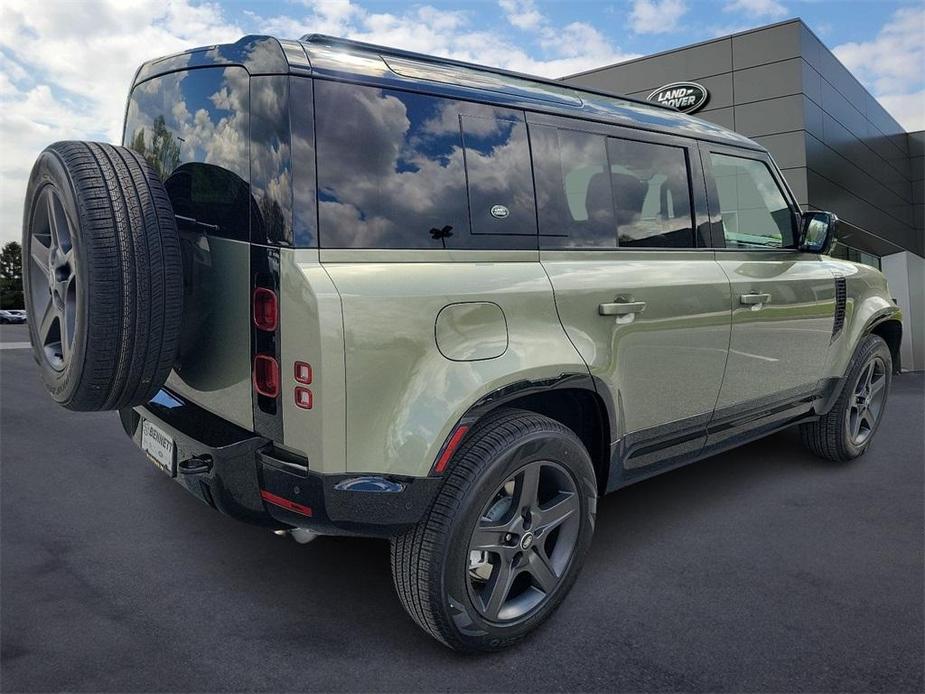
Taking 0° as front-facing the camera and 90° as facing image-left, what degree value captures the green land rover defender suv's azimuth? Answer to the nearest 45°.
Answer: approximately 225°

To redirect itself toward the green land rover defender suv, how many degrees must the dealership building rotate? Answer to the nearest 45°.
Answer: approximately 45° to its left

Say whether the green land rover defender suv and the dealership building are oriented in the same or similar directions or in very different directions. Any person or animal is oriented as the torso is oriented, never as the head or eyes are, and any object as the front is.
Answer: very different directions

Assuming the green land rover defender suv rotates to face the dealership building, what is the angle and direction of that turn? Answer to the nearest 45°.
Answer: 0° — it already faces it

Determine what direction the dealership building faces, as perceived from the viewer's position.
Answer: facing the viewer and to the left of the viewer
